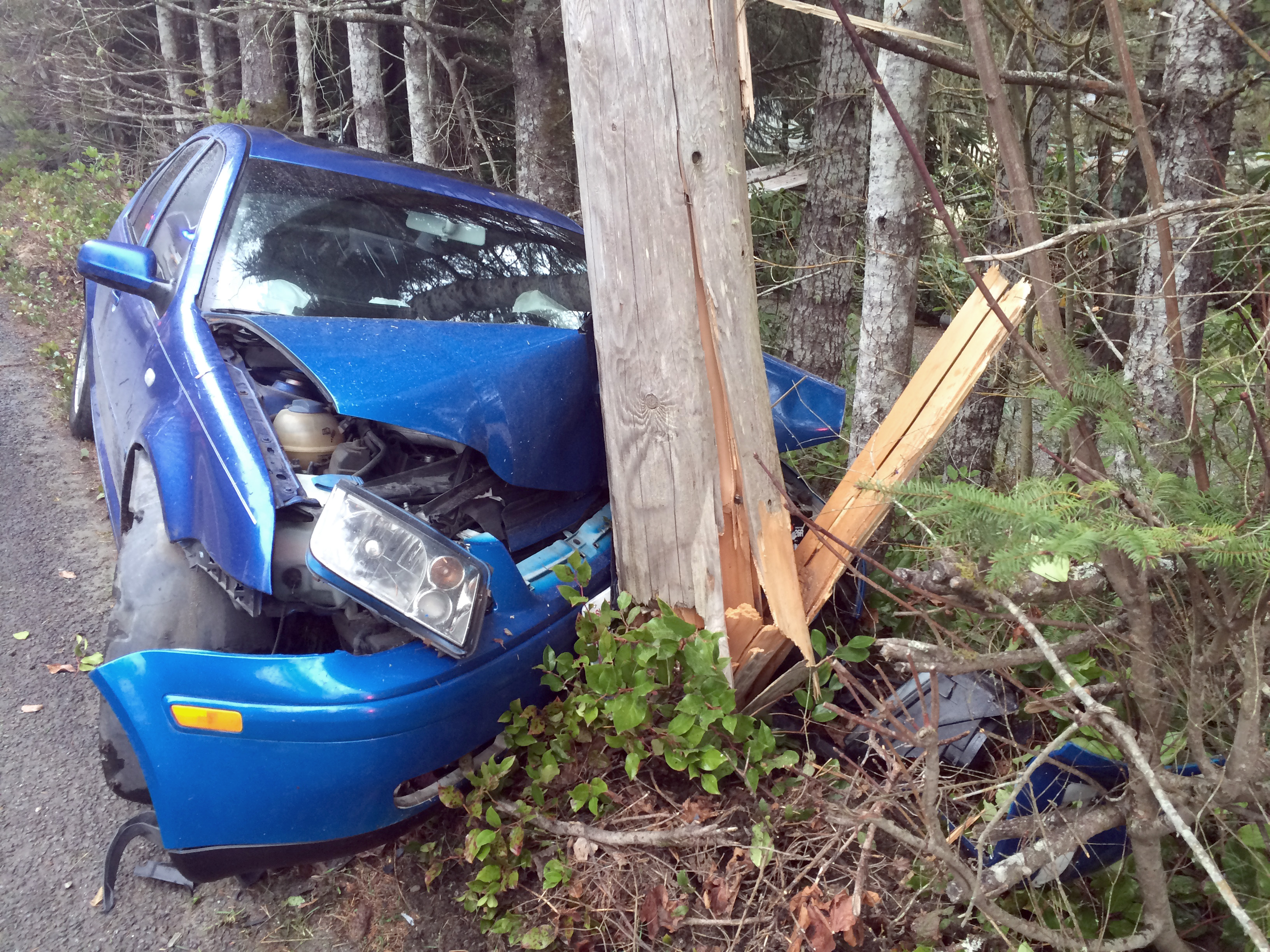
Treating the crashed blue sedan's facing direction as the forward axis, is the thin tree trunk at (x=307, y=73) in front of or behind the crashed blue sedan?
behind

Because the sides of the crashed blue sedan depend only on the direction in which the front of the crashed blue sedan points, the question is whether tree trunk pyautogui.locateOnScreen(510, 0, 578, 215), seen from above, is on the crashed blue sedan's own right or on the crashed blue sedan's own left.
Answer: on the crashed blue sedan's own left

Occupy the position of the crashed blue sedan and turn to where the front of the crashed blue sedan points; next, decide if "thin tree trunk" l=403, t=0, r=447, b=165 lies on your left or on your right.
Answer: on your left

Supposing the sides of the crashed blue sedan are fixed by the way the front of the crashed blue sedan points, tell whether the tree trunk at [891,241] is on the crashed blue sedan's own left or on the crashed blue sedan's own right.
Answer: on the crashed blue sedan's own left

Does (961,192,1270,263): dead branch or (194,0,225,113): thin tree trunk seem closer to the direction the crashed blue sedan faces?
the dead branch

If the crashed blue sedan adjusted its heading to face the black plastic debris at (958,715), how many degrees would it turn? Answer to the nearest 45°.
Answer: approximately 45° to its left

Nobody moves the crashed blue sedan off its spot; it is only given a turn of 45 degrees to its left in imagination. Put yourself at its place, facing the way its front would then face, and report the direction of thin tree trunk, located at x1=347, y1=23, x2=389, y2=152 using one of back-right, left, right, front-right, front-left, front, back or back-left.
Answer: left

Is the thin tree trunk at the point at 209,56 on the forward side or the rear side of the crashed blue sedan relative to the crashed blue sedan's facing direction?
on the rear side

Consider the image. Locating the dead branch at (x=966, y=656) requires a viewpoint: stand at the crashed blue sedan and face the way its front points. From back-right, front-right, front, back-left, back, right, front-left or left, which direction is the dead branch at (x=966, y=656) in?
front

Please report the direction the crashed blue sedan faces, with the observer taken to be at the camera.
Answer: facing the viewer and to the right of the viewer
